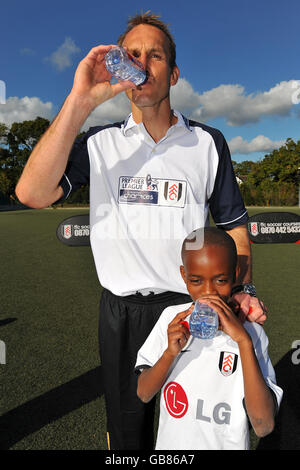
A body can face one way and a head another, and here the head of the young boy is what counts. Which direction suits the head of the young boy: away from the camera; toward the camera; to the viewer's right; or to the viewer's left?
toward the camera

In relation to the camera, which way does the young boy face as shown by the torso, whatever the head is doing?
toward the camera

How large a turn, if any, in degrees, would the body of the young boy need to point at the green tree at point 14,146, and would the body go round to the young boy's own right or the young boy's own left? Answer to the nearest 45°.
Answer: approximately 135° to the young boy's own right

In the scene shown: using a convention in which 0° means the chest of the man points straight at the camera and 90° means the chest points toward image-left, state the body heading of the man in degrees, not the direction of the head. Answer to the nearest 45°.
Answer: approximately 0°

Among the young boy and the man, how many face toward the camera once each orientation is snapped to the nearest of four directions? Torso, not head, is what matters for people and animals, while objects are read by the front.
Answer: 2

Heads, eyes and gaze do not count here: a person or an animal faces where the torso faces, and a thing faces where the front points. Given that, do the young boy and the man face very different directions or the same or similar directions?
same or similar directions

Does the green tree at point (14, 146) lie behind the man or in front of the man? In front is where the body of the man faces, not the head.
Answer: behind
